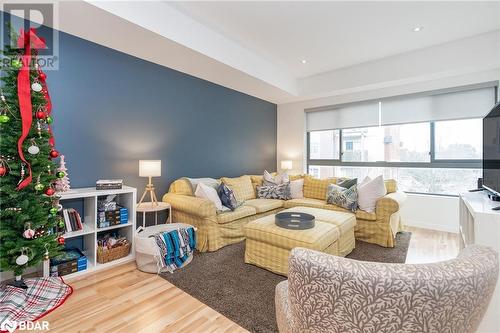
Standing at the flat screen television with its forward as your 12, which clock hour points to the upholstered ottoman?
The upholstered ottoman is roughly at 11 o'clock from the flat screen television.

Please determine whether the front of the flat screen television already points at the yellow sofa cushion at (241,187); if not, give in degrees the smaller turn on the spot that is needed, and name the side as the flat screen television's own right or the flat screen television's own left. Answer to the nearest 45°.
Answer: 0° — it already faces it

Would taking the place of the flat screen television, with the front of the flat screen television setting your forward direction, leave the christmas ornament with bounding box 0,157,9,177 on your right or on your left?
on your left

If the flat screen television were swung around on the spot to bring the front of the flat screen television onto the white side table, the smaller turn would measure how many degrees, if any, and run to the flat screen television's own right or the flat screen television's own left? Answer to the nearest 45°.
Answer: approximately 45° to the flat screen television's own left

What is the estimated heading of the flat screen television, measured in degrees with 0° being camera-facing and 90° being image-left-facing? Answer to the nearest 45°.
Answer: approximately 90°

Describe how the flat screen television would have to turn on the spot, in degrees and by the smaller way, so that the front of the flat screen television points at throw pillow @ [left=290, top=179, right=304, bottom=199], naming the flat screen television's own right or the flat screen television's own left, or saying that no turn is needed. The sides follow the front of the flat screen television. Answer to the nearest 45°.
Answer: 0° — it already faces it

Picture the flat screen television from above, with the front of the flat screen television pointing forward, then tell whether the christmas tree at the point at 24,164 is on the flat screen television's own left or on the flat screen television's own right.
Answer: on the flat screen television's own left
